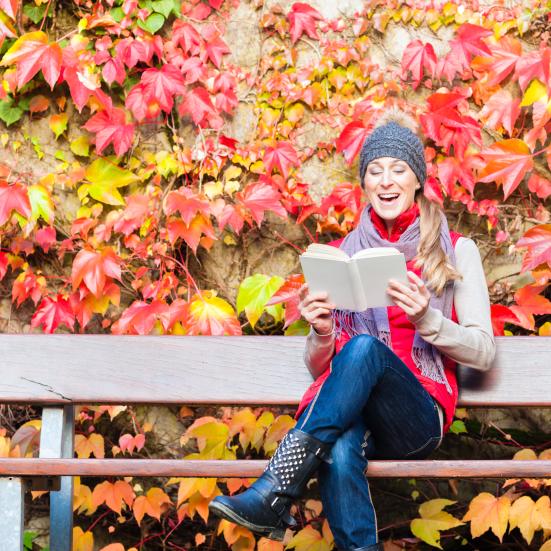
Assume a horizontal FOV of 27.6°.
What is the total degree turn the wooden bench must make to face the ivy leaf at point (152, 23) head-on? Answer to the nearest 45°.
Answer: approximately 180°

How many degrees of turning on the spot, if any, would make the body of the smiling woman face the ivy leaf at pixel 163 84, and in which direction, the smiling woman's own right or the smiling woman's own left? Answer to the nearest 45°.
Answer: approximately 90° to the smiling woman's own right

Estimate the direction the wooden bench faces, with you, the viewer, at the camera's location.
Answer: facing the viewer

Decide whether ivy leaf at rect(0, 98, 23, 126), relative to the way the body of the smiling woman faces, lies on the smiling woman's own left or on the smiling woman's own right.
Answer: on the smiling woman's own right

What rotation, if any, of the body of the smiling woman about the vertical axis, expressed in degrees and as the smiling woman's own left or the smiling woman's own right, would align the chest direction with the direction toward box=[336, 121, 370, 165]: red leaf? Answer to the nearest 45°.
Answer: approximately 135° to the smiling woman's own right

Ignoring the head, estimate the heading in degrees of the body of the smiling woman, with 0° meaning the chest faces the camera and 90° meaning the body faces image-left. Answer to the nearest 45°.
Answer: approximately 45°

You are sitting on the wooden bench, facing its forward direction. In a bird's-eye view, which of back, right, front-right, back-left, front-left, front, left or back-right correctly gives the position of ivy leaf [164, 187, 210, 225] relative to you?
back

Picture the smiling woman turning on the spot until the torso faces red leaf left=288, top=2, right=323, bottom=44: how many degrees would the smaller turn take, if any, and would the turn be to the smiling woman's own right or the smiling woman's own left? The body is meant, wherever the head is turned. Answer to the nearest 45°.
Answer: approximately 135° to the smiling woman's own right

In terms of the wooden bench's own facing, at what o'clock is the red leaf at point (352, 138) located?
The red leaf is roughly at 7 o'clock from the wooden bench.
